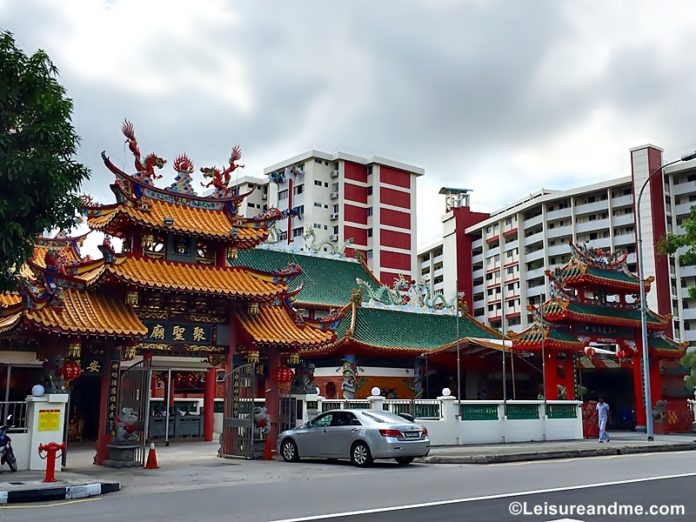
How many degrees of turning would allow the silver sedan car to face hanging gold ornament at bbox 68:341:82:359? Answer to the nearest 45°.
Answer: approximately 45° to its left

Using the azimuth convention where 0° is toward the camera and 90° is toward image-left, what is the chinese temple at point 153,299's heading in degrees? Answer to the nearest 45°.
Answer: approximately 315°

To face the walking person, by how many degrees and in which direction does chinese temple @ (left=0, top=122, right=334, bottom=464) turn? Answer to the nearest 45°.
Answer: approximately 45° to its left

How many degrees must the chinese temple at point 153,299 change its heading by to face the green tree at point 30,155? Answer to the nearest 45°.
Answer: approximately 45° to its right

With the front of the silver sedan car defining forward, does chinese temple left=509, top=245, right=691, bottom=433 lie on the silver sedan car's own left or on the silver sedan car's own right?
on the silver sedan car's own right

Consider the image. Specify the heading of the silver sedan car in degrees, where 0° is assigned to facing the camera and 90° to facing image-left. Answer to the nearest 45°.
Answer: approximately 135°

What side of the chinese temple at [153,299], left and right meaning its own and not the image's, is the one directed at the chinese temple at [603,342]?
left

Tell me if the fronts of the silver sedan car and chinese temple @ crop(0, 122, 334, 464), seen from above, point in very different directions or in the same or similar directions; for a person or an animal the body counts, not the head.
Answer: very different directions

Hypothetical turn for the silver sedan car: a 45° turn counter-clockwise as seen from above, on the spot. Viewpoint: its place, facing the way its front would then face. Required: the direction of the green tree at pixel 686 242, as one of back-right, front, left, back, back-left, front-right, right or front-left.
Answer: back-right
